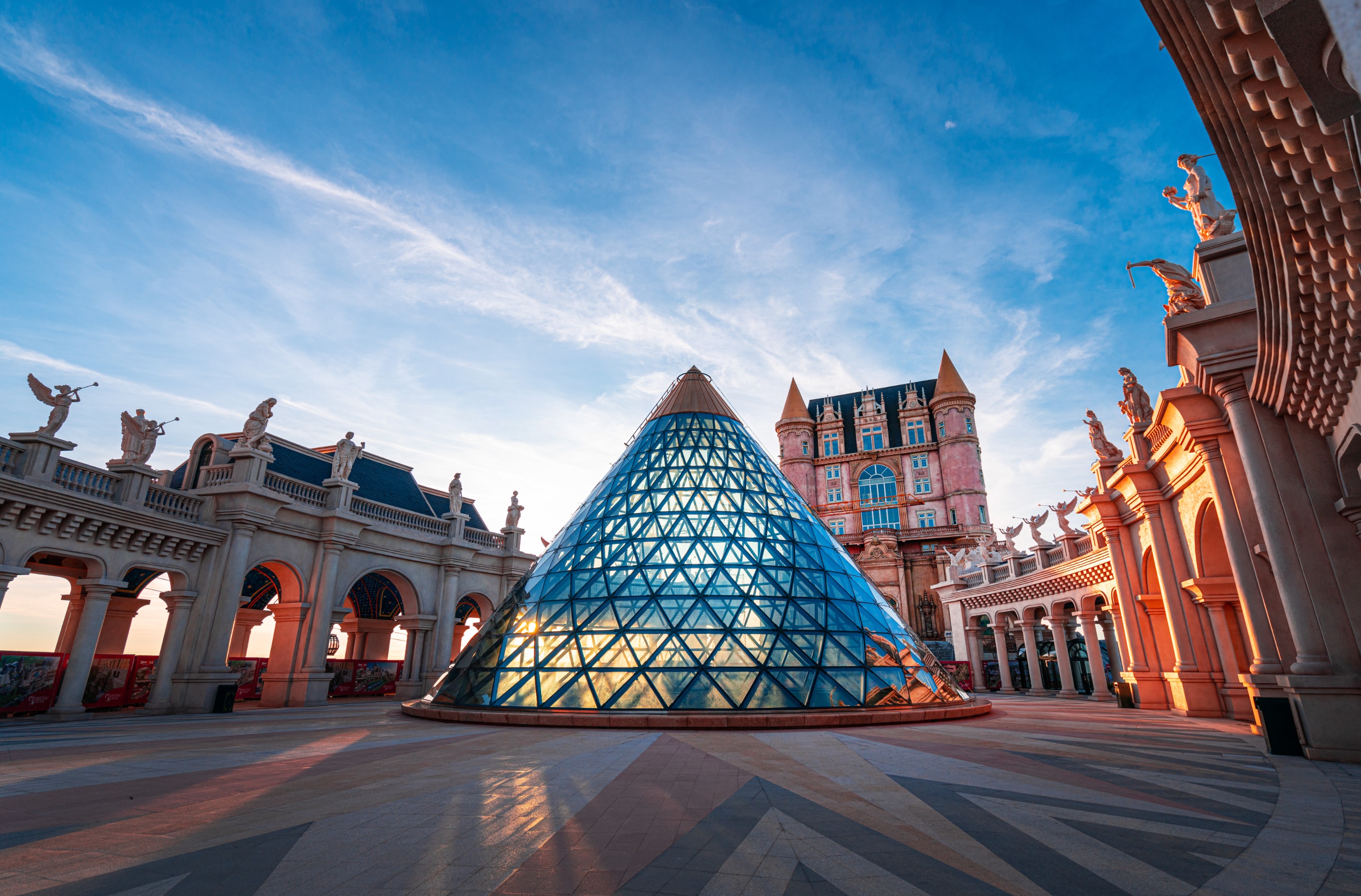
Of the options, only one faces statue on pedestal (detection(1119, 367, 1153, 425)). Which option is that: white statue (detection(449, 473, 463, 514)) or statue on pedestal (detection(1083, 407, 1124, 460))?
the white statue

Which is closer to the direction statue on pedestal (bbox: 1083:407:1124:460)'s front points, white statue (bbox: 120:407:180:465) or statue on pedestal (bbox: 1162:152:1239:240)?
the white statue

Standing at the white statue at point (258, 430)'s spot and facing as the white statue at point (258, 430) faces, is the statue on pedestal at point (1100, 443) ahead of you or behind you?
ahead

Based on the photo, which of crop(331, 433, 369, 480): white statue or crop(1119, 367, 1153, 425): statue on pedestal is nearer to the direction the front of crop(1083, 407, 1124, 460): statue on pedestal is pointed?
the white statue

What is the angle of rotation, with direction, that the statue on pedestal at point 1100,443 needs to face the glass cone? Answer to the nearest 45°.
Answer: approximately 45° to its left

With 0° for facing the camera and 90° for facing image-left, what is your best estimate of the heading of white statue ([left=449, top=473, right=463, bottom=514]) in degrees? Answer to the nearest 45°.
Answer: approximately 315°

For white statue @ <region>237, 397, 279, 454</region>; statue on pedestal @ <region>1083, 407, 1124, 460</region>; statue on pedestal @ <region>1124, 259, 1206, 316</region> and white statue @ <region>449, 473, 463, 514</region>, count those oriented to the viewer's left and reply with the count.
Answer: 2

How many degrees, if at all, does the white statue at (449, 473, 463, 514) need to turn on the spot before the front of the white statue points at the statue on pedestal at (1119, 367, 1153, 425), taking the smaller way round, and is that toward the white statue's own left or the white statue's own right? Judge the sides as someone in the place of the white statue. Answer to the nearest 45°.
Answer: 0° — it already faces it

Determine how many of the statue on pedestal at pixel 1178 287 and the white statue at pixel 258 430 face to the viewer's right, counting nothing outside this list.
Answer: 1

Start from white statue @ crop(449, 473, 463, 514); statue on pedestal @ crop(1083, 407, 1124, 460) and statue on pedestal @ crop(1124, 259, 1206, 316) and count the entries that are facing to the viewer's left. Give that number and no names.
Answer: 2

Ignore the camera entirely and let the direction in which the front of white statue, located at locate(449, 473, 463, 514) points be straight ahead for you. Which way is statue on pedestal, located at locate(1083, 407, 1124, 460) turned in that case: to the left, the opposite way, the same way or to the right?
the opposite way

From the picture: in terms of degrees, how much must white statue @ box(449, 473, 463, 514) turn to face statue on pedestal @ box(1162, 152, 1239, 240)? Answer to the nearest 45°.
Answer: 0° — it already faces it

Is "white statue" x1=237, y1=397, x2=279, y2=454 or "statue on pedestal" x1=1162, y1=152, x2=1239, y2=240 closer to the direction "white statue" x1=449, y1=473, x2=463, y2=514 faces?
the statue on pedestal

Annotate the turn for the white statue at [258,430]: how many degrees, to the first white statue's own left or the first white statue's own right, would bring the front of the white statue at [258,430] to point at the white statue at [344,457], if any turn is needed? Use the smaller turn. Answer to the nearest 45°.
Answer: approximately 45° to the first white statue's own left

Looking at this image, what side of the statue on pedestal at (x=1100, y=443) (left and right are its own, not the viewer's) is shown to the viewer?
left

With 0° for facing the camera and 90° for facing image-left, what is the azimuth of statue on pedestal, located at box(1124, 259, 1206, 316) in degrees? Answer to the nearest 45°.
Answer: approximately 90°
